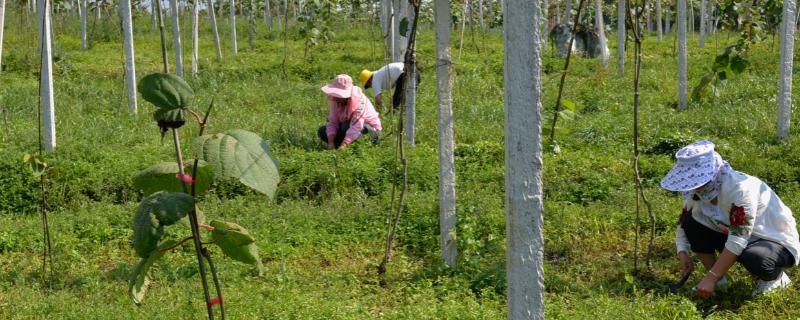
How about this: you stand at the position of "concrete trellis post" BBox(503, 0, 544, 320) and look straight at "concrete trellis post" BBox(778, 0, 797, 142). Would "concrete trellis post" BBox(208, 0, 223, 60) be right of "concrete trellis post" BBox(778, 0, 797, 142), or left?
left

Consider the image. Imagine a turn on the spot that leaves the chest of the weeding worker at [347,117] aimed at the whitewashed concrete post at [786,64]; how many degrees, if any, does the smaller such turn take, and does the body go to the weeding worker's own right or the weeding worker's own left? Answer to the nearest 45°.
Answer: approximately 135° to the weeding worker's own left

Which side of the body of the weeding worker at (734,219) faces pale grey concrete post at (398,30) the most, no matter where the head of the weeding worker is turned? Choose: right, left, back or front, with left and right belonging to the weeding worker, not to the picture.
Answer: right

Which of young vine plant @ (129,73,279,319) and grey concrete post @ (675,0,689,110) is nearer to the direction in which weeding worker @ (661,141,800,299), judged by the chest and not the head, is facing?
the young vine plant

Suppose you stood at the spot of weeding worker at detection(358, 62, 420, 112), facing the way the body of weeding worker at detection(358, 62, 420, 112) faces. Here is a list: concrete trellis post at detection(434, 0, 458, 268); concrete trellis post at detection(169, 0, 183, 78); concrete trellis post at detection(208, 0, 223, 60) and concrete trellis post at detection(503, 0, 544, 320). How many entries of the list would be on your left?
2

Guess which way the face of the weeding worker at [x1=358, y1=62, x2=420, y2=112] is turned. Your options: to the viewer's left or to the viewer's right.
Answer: to the viewer's left

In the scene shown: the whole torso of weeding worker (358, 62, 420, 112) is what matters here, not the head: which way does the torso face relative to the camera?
to the viewer's left
